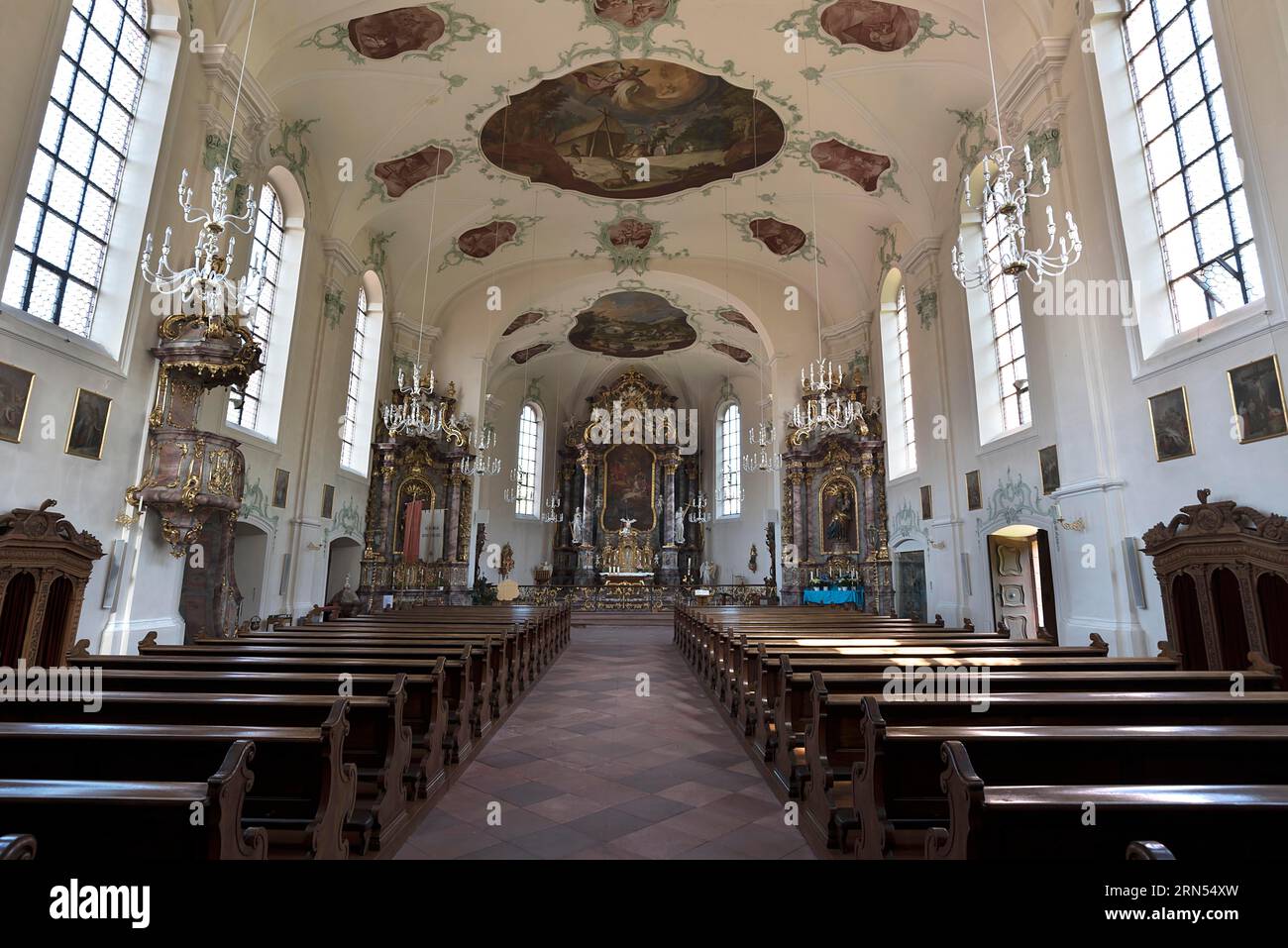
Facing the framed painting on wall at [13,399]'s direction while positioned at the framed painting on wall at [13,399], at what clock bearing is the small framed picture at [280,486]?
The small framed picture is roughly at 9 o'clock from the framed painting on wall.

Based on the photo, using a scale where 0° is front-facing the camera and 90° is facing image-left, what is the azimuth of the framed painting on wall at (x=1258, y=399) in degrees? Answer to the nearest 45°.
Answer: approximately 45°

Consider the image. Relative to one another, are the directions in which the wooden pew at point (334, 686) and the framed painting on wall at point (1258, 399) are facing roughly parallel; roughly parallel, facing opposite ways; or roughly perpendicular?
roughly perpendicular

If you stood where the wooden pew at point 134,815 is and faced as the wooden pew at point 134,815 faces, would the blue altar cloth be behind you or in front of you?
in front

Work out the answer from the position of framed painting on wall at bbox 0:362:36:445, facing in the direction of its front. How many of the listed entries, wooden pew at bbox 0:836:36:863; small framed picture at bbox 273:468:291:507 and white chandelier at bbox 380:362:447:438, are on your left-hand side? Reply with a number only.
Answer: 2

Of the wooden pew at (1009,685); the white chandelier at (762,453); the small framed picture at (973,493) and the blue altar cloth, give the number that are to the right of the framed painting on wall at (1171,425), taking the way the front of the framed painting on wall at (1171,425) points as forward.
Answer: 3

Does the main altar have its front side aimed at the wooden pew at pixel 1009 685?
yes

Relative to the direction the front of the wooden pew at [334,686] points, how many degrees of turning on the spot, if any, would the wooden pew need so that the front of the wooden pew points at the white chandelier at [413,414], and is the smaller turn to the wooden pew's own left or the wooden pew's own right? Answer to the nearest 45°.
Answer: approximately 45° to the wooden pew's own left

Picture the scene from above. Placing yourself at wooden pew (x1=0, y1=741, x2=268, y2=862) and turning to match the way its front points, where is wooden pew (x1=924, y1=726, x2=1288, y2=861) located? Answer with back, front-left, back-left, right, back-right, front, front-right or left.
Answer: right

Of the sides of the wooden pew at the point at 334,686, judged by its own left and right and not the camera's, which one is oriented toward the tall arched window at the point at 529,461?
front

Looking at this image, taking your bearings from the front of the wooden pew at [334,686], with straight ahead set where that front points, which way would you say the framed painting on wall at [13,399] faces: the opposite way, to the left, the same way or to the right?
to the right

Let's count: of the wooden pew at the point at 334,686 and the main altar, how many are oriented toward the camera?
1

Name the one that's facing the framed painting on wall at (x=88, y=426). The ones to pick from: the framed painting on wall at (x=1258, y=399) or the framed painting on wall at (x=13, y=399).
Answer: the framed painting on wall at (x=1258, y=399)

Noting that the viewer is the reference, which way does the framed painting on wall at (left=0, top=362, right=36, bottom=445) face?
facing the viewer and to the right of the viewer

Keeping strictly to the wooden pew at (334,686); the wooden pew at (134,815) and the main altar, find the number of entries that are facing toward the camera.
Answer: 1

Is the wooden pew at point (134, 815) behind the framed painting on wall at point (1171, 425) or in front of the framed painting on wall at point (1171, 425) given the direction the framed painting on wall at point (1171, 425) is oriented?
in front

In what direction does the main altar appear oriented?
toward the camera

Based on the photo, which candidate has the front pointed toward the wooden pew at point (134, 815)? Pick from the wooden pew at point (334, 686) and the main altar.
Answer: the main altar

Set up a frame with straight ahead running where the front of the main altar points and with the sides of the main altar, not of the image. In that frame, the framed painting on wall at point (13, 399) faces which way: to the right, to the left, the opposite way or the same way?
to the left

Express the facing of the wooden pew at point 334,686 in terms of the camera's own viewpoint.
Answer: facing away from the viewer and to the right of the viewer

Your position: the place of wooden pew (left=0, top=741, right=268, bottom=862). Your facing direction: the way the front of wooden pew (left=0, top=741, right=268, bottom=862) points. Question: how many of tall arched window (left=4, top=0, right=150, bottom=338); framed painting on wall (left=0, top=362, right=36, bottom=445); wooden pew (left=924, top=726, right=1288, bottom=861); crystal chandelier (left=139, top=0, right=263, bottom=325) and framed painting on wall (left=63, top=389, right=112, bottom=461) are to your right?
1

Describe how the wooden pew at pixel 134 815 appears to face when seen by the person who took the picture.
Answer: facing away from the viewer and to the right of the viewer

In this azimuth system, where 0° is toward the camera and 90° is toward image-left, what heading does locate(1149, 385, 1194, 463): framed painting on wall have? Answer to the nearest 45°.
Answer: approximately 45°
